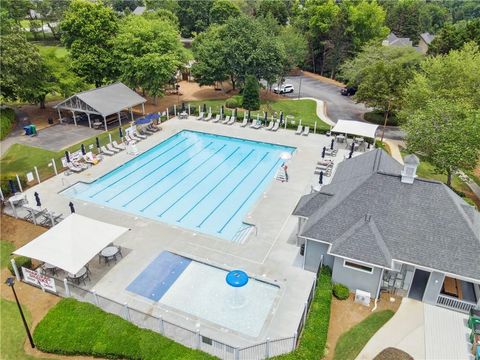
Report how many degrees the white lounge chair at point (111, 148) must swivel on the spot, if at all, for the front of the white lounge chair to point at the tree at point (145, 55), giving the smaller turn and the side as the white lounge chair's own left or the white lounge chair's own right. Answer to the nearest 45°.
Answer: approximately 90° to the white lounge chair's own left

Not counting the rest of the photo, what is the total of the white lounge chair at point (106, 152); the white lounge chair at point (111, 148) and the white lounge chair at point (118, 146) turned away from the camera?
0

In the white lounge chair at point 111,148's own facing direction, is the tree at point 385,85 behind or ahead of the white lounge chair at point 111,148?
ahead

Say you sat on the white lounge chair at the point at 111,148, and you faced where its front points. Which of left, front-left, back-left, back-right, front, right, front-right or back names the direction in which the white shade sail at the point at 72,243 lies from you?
front-right

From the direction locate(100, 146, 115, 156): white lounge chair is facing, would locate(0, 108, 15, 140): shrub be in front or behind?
behind

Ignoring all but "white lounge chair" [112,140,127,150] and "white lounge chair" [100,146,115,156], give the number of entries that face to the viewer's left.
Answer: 0

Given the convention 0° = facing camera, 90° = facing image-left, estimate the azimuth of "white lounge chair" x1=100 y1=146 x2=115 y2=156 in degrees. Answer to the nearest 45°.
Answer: approximately 315°

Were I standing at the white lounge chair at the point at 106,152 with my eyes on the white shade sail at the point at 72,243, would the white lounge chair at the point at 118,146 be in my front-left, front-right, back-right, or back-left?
back-left

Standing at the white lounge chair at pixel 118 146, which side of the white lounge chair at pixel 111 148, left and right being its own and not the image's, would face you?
left

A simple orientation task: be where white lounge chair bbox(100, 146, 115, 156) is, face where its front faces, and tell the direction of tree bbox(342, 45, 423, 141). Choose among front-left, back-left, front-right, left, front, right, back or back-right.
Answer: front-left

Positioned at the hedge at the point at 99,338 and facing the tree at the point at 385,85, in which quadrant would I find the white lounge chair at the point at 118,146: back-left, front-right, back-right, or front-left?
front-left

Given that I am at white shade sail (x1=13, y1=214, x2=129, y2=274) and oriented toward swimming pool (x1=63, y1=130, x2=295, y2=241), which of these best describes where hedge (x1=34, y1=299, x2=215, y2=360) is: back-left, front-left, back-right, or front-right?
back-right

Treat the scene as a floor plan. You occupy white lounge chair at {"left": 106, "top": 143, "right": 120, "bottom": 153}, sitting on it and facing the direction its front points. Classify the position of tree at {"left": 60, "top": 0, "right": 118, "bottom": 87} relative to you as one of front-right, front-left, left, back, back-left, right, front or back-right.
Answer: back-left

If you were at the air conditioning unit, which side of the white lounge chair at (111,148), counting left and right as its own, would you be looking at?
front

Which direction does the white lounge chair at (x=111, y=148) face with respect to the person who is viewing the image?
facing the viewer and to the right of the viewer

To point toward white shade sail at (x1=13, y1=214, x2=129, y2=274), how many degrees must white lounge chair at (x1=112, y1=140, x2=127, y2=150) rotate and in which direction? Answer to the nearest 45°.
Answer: approximately 45° to its right

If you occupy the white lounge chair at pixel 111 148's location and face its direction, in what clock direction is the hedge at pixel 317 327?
The hedge is roughly at 1 o'clock from the white lounge chair.

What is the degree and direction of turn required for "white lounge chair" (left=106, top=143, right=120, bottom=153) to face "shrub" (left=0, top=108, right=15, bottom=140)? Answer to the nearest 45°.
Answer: approximately 180°

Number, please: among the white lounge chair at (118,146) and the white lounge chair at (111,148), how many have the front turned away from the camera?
0
